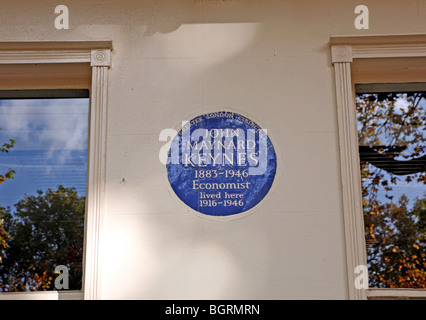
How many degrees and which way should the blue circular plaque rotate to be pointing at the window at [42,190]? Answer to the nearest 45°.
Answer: approximately 90° to its right

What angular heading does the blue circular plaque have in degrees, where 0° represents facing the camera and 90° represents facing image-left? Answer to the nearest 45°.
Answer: approximately 0°

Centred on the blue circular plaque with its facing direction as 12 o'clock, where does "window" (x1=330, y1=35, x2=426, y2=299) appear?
The window is roughly at 9 o'clock from the blue circular plaque.

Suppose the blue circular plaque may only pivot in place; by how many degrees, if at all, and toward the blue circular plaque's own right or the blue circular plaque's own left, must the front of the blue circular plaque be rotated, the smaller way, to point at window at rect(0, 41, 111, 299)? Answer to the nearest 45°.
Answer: approximately 90° to the blue circular plaque's own right
